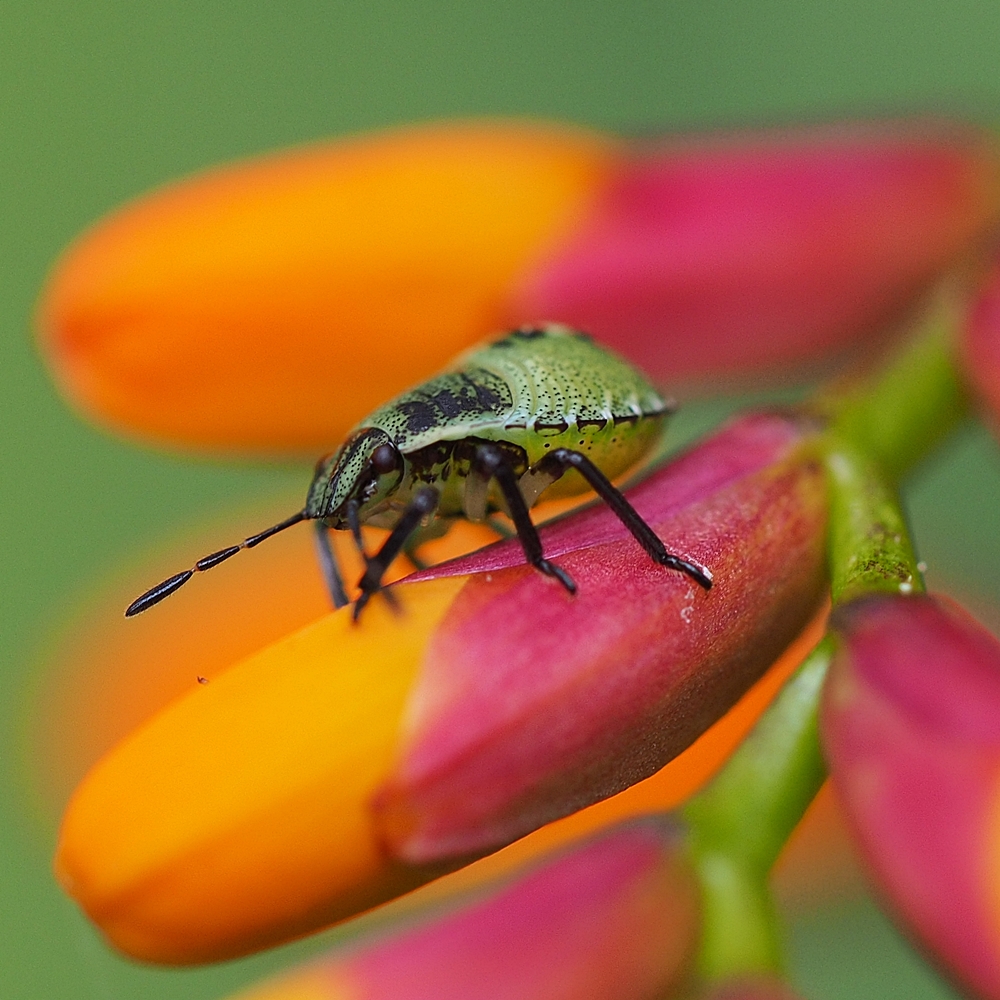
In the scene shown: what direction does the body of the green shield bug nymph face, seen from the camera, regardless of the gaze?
to the viewer's left

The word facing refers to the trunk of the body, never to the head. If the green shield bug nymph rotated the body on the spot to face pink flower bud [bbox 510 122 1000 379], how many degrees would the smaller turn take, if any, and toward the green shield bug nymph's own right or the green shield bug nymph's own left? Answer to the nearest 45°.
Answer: approximately 135° to the green shield bug nymph's own right

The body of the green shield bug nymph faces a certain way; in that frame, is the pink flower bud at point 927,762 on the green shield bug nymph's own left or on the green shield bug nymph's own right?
on the green shield bug nymph's own left

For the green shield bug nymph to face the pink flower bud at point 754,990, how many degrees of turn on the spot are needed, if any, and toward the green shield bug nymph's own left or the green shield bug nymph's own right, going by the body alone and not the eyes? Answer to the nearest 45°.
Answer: approximately 90° to the green shield bug nymph's own left
